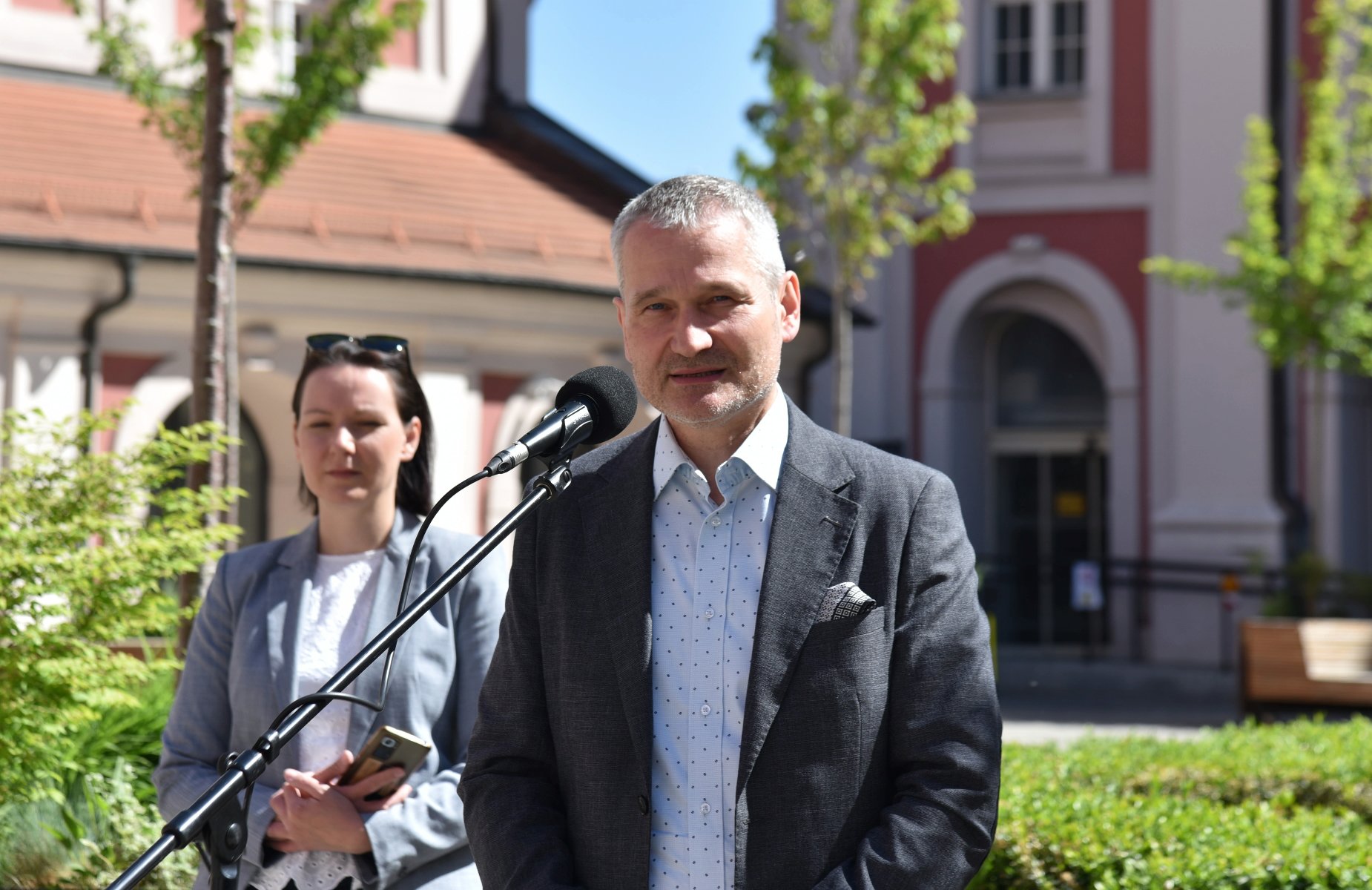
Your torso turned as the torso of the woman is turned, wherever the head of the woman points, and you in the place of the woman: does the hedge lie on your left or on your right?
on your left

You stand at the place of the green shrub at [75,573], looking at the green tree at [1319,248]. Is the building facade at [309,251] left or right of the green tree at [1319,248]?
left

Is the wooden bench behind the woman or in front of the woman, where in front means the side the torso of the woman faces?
behind

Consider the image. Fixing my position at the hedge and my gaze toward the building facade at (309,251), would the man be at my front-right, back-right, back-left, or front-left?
back-left

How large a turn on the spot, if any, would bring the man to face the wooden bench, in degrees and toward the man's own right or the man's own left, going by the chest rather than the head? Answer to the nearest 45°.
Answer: approximately 180°

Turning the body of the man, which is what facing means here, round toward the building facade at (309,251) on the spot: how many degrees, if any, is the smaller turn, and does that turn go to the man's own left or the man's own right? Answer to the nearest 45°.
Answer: approximately 180°

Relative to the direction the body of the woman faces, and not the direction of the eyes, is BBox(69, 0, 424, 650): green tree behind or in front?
behind

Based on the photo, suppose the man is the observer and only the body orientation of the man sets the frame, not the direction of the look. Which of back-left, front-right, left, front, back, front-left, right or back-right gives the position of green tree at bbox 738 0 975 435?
back

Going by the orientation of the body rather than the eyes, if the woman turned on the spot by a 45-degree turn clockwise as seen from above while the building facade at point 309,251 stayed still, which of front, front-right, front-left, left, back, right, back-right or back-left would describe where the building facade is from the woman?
back-right

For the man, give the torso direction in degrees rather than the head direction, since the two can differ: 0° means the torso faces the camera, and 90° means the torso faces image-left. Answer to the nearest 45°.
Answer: approximately 0°

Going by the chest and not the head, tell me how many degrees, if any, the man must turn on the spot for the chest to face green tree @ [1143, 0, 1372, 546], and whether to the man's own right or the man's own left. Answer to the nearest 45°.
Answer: approximately 180°

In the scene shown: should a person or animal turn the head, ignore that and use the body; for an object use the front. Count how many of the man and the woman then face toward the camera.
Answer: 2

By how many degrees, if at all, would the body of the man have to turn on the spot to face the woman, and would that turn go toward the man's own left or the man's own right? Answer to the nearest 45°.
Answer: approximately 135° to the man's own right

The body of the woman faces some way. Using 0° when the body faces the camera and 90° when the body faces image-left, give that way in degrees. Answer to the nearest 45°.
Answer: approximately 0°

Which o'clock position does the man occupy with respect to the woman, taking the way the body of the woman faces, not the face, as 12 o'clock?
The man is roughly at 11 o'clock from the woman.
